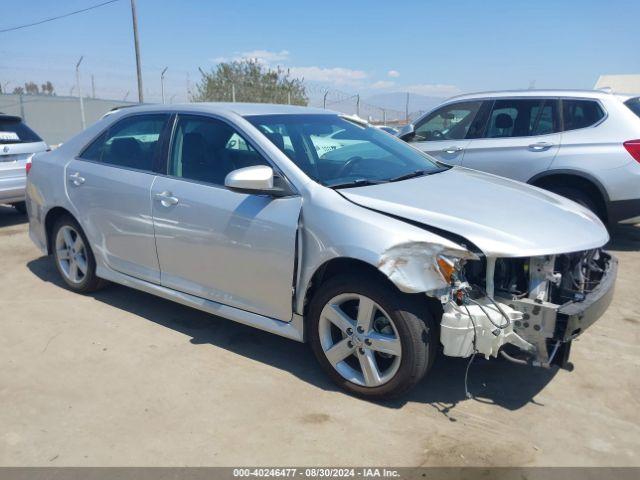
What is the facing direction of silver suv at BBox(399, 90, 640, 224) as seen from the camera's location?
facing away from the viewer and to the left of the viewer

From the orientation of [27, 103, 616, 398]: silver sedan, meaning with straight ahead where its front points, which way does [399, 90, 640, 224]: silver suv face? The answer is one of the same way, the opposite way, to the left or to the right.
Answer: the opposite way

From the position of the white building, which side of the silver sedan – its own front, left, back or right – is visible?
left

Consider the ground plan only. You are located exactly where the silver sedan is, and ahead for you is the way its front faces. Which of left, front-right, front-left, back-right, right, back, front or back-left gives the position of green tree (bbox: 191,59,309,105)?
back-left

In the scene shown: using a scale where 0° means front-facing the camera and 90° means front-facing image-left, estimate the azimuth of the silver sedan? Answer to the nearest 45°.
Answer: approximately 315°
